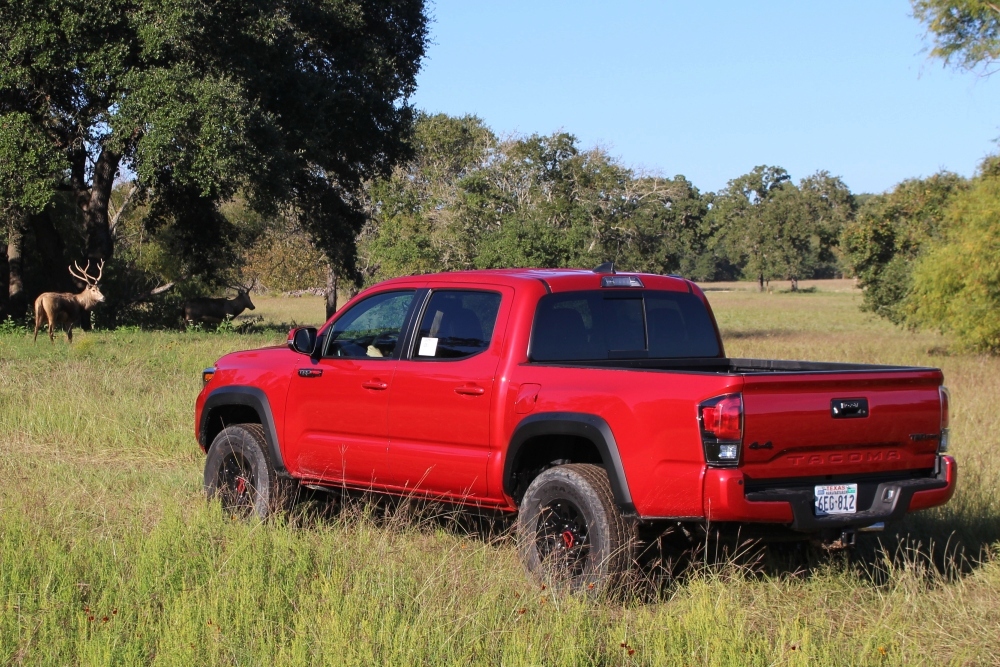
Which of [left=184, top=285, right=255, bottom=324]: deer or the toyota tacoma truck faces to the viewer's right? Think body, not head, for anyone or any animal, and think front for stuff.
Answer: the deer

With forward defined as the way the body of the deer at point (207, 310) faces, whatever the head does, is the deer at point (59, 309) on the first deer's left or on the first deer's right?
on the first deer's right

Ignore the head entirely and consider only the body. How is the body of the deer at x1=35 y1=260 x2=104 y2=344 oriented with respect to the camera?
to the viewer's right

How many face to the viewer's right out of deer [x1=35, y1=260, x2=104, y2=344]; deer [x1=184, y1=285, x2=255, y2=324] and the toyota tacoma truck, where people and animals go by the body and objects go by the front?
2

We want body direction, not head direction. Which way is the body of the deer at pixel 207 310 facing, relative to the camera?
to the viewer's right

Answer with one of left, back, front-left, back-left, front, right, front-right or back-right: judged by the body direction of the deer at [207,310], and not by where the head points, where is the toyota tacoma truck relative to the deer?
right

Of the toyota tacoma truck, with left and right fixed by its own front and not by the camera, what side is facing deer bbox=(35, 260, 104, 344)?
front

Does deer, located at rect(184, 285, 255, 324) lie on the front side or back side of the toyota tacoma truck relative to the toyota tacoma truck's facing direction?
on the front side

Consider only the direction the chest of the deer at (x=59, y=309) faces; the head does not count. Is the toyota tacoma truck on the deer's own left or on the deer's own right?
on the deer's own right
